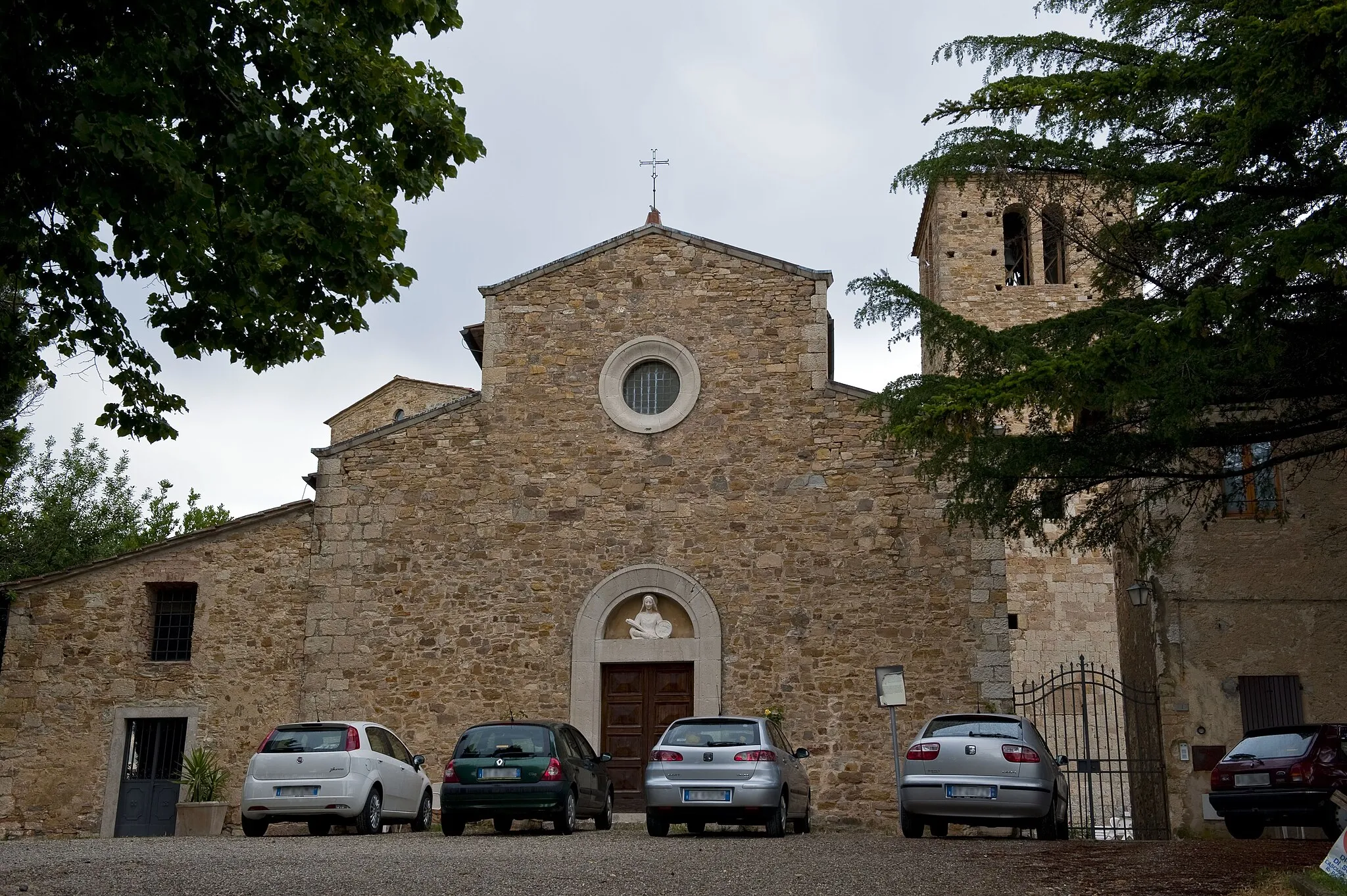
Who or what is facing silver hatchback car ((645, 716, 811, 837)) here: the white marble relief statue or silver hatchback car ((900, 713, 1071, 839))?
the white marble relief statue

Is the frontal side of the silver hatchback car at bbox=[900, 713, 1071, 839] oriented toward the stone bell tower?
yes

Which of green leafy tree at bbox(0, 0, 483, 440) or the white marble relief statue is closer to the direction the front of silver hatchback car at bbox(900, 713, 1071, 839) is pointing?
the white marble relief statue

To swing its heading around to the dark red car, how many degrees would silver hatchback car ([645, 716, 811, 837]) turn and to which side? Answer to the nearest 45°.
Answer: approximately 90° to its right

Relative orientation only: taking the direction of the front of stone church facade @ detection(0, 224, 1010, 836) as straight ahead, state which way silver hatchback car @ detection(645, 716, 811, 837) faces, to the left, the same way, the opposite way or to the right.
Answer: the opposite way

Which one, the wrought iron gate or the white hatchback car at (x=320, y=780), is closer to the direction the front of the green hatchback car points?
the wrought iron gate

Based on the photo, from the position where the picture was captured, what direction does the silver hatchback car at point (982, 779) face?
facing away from the viewer

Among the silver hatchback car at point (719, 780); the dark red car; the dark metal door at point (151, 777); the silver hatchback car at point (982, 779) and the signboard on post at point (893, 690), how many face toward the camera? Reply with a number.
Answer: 2

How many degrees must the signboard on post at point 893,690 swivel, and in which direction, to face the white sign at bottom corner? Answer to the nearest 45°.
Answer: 0° — it already faces it

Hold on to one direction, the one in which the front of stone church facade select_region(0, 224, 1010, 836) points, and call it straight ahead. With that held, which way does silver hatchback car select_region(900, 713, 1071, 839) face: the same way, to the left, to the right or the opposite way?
the opposite way

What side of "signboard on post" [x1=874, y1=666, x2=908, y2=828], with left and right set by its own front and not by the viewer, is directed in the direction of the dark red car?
left

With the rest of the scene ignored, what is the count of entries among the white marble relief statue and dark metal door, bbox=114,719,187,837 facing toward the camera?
2

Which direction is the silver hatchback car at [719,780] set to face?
away from the camera

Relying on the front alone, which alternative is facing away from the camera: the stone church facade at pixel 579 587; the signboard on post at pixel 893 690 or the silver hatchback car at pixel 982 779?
the silver hatchback car

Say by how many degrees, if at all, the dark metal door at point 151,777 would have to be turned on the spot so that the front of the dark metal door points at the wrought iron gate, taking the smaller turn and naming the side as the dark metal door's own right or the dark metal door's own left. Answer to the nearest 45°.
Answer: approximately 90° to the dark metal door's own left
